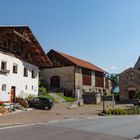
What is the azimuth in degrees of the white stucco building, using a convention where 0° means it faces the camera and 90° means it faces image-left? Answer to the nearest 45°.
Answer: approximately 315°
